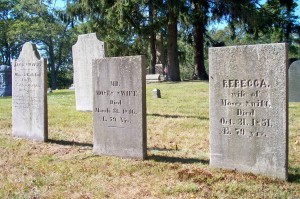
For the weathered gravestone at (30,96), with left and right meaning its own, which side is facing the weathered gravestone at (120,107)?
left

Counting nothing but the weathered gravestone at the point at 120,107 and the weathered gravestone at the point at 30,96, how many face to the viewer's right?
0

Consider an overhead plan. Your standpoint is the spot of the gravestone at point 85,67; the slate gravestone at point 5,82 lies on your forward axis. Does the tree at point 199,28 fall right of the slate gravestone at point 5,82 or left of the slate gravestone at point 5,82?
right

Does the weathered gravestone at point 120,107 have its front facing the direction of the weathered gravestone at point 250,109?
no

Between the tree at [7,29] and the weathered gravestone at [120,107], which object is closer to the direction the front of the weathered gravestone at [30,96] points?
the weathered gravestone

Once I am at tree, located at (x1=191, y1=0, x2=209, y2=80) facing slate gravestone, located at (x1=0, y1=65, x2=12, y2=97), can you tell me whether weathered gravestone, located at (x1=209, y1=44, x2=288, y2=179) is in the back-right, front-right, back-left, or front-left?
front-left

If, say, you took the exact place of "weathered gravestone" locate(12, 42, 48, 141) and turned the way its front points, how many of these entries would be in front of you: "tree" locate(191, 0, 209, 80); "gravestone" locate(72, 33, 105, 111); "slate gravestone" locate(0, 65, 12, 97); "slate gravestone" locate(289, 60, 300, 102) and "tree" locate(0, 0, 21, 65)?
0

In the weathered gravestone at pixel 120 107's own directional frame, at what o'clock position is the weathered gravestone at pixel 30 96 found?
the weathered gravestone at pixel 30 96 is roughly at 3 o'clock from the weathered gravestone at pixel 120 107.

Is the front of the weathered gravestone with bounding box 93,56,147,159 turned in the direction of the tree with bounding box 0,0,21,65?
no

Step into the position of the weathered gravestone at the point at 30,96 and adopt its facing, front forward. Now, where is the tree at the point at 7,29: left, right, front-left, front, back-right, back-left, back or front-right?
back-right

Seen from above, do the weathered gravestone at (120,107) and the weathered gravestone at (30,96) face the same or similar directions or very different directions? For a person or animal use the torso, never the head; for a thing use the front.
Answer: same or similar directions

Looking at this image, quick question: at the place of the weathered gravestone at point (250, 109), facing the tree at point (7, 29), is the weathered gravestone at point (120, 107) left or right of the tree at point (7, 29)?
left

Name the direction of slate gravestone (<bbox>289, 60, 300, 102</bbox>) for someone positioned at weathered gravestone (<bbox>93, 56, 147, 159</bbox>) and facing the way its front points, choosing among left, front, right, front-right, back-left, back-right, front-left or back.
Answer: back

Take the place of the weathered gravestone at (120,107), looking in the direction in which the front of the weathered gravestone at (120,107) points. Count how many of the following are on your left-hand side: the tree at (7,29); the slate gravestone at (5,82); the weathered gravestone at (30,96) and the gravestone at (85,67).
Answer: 0

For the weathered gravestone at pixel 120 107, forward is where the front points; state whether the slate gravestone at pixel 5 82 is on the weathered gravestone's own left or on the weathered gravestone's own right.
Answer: on the weathered gravestone's own right

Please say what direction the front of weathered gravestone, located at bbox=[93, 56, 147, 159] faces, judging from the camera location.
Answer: facing the viewer and to the left of the viewer
